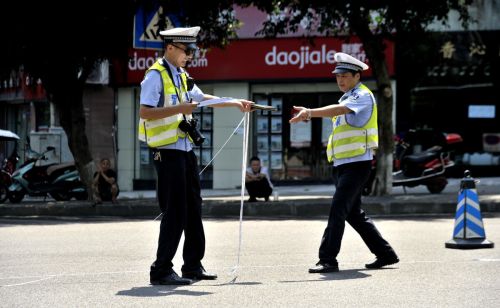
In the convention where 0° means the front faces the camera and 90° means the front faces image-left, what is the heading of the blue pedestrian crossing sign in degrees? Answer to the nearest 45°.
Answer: approximately 0°

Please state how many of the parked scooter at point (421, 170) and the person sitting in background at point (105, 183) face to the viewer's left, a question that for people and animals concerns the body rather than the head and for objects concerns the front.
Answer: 1

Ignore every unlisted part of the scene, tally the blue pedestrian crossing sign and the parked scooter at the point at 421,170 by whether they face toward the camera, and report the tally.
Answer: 1

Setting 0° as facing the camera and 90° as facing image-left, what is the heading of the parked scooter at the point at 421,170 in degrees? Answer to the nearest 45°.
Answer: approximately 90°

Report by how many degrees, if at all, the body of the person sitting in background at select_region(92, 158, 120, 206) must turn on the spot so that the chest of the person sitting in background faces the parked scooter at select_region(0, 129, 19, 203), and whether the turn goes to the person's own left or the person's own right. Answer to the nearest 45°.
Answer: approximately 135° to the person's own right

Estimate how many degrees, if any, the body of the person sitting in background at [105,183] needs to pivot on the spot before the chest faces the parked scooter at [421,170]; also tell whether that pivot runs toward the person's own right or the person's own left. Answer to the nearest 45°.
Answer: approximately 90° to the person's own left
